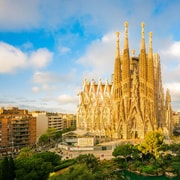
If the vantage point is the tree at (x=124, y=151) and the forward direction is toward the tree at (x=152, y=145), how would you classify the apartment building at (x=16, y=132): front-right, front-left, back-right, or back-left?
back-left

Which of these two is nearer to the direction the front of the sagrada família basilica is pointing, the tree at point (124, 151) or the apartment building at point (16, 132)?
the tree

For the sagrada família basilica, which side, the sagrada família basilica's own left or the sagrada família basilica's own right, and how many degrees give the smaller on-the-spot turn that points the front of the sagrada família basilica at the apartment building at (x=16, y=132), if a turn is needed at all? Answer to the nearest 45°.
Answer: approximately 45° to the sagrada família basilica's own right

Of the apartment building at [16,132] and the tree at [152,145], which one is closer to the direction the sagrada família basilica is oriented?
the tree

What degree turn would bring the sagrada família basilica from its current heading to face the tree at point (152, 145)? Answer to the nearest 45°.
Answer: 0° — it already faces it

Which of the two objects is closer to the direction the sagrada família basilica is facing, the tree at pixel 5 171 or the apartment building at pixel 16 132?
the tree

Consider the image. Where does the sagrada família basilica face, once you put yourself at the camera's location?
facing the viewer

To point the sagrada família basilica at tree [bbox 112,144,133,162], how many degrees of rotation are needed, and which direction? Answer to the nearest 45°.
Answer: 0° — it already faces it

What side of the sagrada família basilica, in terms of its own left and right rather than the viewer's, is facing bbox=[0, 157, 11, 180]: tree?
front
